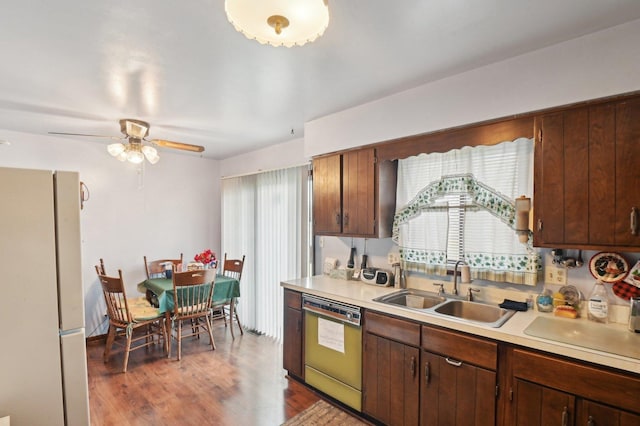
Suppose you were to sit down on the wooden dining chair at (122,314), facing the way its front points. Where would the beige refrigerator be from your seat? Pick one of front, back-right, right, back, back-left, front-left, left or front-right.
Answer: back-right

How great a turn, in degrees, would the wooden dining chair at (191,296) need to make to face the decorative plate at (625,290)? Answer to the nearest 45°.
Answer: approximately 180°

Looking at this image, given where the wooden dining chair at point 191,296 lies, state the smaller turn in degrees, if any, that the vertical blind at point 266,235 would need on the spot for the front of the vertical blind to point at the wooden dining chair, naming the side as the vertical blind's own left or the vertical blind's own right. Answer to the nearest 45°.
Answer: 0° — it already faces it

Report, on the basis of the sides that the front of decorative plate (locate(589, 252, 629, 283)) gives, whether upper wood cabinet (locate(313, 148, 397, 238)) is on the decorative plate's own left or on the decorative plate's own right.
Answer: on the decorative plate's own right

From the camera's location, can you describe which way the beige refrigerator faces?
facing to the right of the viewer

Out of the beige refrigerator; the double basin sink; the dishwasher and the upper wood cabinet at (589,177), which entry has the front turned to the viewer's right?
the beige refrigerator

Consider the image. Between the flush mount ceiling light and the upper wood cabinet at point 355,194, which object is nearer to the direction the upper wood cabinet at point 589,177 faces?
the flush mount ceiling light
